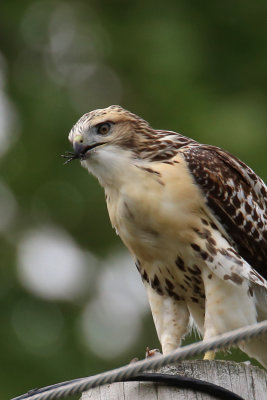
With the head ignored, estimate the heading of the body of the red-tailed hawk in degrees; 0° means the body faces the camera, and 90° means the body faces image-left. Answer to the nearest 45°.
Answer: approximately 45°
